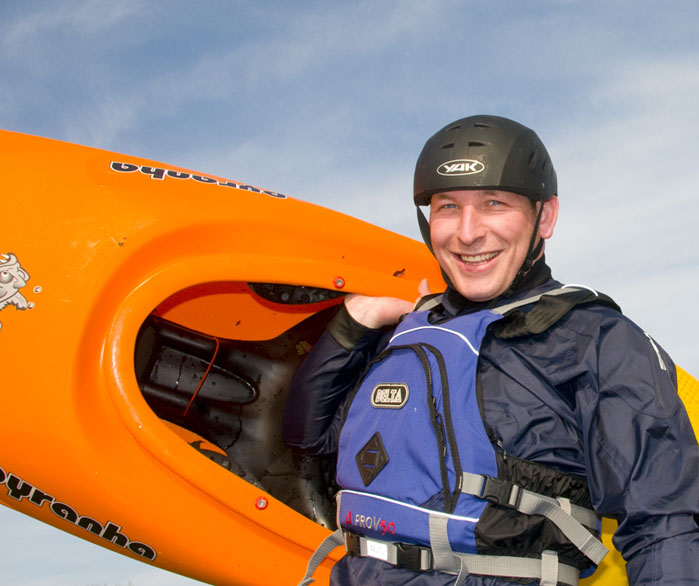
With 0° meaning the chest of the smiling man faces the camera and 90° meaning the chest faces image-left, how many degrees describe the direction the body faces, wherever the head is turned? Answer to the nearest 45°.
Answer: approximately 45°
